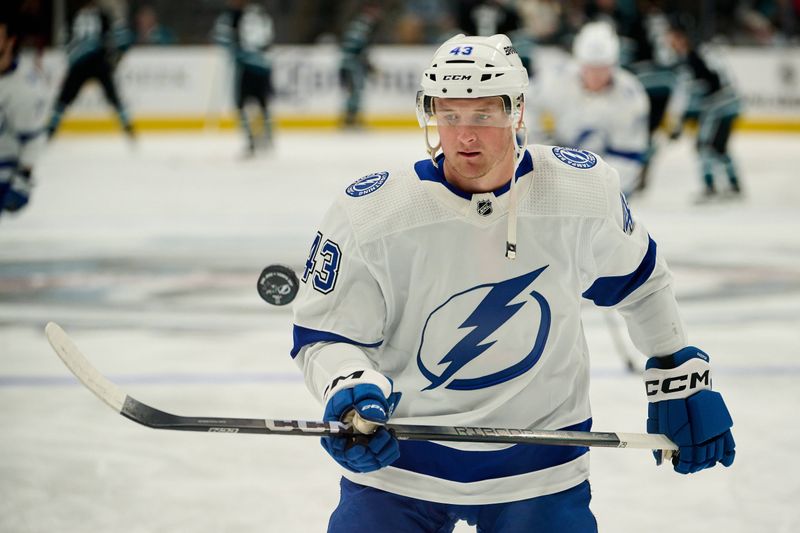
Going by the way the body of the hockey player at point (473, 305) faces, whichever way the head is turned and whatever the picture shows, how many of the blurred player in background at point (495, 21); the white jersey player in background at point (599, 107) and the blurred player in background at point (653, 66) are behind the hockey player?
3

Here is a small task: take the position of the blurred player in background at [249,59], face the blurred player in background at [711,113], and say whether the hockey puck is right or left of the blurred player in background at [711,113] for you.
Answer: right

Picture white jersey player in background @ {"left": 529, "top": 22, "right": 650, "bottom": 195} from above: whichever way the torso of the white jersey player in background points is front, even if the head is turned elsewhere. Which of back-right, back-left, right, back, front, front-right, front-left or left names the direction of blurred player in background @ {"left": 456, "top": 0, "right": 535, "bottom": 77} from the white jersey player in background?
back

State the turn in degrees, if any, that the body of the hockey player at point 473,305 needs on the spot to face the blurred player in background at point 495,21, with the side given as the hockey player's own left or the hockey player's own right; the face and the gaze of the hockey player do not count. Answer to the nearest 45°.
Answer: approximately 180°

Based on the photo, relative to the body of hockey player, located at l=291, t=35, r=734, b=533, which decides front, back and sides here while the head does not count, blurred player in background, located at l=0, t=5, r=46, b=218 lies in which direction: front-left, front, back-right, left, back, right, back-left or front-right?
back-right

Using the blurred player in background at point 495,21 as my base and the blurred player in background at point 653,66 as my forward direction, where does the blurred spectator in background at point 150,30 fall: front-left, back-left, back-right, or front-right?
back-right

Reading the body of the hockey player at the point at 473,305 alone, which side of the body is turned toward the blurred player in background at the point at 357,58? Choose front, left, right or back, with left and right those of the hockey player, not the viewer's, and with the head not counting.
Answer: back

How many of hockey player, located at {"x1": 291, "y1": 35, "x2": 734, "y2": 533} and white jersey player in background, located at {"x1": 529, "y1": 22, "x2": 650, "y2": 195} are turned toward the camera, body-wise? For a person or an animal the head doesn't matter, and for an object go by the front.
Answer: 2

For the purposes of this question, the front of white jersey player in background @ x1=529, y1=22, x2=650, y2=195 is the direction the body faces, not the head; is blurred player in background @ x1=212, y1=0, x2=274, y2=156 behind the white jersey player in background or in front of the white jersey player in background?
behind

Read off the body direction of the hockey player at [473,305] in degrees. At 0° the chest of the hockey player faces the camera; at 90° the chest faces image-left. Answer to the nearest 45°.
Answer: approximately 0°
